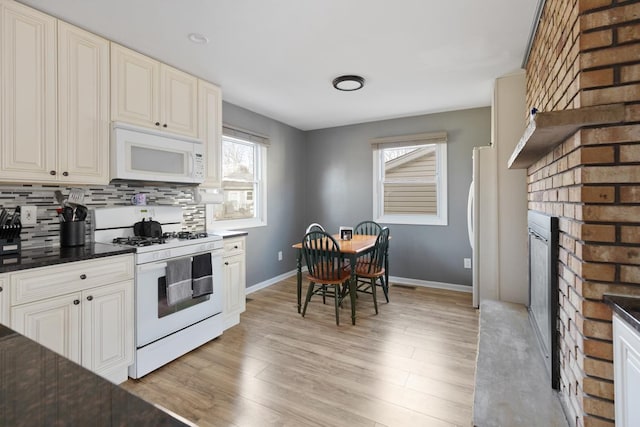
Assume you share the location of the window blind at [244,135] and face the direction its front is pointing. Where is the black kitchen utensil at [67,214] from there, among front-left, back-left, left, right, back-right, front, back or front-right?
right

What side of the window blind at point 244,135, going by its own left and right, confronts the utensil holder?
right

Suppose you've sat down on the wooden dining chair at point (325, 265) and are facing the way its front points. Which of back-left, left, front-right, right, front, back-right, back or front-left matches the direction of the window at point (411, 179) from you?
front

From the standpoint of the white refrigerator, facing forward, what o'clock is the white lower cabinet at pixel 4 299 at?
The white lower cabinet is roughly at 10 o'clock from the white refrigerator.

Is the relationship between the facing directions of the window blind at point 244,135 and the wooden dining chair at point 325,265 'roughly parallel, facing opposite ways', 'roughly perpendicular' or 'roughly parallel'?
roughly perpendicular

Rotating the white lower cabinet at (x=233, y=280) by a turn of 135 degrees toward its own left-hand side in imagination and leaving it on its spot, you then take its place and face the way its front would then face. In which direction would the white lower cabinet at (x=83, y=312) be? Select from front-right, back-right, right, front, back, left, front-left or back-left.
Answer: back-left

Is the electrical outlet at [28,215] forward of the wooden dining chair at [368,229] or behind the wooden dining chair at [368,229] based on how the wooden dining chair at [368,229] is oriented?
forward

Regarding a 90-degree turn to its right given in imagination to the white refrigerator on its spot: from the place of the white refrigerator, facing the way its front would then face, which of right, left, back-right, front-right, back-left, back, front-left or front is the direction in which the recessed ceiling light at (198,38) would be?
back-left

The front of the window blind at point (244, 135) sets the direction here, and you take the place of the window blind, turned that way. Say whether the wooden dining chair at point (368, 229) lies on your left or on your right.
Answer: on your left

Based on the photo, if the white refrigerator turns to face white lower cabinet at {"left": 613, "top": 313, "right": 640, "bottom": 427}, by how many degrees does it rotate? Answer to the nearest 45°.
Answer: approximately 90° to its left

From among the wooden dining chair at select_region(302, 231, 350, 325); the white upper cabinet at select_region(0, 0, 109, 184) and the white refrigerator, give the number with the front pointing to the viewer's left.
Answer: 1

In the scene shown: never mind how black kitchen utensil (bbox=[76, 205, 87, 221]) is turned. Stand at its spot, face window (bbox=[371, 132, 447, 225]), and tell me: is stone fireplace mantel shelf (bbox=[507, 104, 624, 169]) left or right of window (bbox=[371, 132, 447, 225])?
right

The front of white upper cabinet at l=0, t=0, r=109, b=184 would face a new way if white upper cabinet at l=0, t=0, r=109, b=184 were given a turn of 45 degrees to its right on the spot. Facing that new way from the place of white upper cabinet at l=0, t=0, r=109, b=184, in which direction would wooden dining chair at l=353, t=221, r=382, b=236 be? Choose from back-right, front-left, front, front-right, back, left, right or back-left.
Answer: left

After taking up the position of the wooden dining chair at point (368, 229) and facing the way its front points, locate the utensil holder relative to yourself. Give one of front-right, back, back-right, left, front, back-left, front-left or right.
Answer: front-right

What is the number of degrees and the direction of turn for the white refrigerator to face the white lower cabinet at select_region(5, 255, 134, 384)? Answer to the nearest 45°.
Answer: approximately 45° to its left

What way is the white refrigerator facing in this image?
to the viewer's left

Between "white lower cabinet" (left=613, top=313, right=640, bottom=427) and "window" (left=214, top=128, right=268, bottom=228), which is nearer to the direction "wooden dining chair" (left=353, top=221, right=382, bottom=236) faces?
the white lower cabinet
